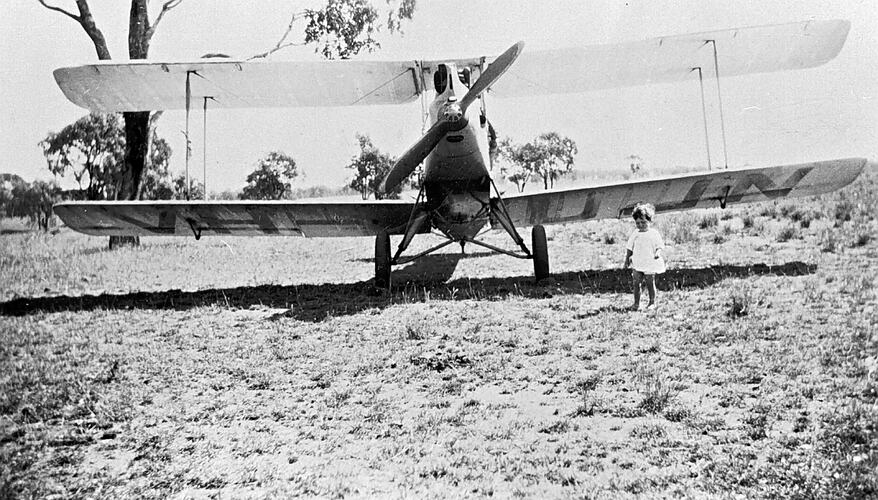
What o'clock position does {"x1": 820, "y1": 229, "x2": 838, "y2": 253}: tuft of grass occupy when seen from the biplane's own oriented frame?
The tuft of grass is roughly at 9 o'clock from the biplane.

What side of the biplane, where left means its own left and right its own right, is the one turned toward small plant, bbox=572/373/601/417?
front

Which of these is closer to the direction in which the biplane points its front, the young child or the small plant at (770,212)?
the young child

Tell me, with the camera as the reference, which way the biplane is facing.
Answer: facing the viewer

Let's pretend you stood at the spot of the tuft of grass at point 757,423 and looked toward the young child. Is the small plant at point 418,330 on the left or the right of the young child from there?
left

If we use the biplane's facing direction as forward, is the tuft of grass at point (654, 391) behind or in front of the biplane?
in front

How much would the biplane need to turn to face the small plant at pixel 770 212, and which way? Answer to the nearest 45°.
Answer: approximately 135° to its left

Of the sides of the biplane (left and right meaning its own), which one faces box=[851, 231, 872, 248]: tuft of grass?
left

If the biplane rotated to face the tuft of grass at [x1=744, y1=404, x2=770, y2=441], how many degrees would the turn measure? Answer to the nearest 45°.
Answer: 0° — it already faces it
